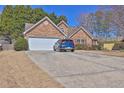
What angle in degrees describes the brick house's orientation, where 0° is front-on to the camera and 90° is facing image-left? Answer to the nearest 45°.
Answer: approximately 0°

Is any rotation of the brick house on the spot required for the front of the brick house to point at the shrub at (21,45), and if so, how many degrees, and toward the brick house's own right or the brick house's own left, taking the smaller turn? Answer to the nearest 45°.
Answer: approximately 45° to the brick house's own right
